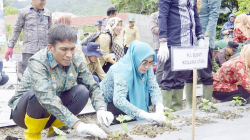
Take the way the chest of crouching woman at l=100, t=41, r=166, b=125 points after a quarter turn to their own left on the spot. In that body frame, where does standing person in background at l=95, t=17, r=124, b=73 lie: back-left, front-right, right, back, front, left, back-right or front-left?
front-left

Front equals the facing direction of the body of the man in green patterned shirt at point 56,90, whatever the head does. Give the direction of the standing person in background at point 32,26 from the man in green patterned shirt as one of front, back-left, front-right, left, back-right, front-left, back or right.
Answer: back-left

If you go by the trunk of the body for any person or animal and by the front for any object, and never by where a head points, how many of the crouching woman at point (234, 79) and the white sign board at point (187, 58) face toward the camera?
1

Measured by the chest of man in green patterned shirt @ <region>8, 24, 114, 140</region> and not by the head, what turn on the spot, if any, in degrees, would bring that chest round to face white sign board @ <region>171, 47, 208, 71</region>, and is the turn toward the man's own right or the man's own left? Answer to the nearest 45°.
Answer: approximately 45° to the man's own left

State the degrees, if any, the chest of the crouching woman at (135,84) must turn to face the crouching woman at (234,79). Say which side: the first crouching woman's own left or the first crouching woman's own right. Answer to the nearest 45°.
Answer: approximately 90° to the first crouching woman's own left

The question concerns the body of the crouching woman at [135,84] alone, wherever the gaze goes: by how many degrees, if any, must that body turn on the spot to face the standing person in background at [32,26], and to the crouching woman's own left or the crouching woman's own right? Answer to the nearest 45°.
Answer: approximately 180°

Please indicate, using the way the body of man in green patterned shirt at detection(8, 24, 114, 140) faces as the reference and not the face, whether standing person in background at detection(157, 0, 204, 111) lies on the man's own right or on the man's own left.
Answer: on the man's own left

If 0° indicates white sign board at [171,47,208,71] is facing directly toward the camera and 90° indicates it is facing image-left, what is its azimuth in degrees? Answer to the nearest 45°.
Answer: approximately 0°

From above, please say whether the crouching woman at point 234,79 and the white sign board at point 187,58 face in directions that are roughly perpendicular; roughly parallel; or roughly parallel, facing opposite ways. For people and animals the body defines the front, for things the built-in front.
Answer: roughly perpendicular

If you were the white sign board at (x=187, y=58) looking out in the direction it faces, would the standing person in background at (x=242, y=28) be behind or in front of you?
behind
